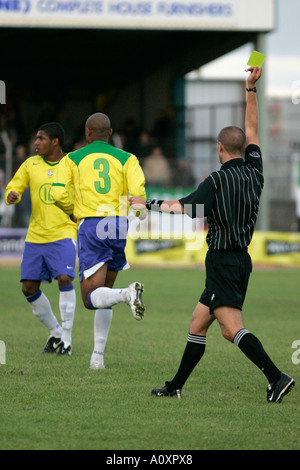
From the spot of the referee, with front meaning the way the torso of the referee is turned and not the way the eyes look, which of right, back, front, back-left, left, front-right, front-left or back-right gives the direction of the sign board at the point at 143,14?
front-right

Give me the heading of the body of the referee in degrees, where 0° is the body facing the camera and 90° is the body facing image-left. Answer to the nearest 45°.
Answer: approximately 135°

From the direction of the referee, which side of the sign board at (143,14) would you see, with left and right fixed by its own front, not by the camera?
front

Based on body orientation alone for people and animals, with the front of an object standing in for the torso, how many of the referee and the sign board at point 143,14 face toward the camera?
1

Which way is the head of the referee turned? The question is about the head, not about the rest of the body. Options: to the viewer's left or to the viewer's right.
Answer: to the viewer's left

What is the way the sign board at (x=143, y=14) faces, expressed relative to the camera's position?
facing the viewer
